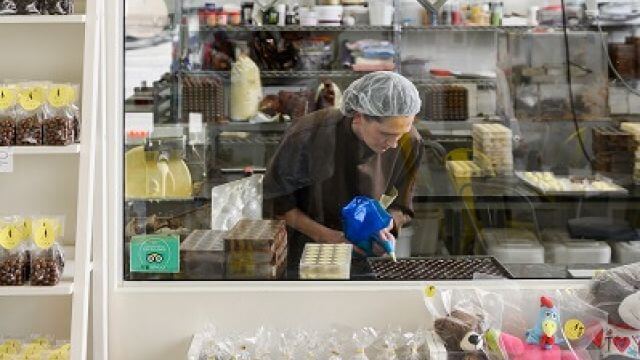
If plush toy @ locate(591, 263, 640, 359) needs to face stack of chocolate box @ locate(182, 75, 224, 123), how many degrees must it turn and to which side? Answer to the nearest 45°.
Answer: approximately 90° to its right

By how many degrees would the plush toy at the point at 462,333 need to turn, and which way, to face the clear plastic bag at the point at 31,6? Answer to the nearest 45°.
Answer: approximately 135° to its right

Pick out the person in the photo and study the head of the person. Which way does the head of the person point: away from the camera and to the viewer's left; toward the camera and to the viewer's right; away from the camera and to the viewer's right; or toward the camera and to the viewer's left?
toward the camera and to the viewer's right

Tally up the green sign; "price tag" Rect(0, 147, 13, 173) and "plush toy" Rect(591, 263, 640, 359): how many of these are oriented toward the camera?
3

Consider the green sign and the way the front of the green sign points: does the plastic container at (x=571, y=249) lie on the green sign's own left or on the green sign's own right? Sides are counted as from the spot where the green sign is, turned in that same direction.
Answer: on the green sign's own left

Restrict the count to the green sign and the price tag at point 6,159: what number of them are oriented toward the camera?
2

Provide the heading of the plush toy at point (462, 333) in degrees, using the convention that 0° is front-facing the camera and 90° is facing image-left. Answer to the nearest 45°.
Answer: approximately 315°

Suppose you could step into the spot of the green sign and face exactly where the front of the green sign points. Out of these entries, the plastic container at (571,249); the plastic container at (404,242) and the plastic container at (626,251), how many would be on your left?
3

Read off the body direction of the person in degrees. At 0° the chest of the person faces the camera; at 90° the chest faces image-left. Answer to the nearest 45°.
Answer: approximately 315°
